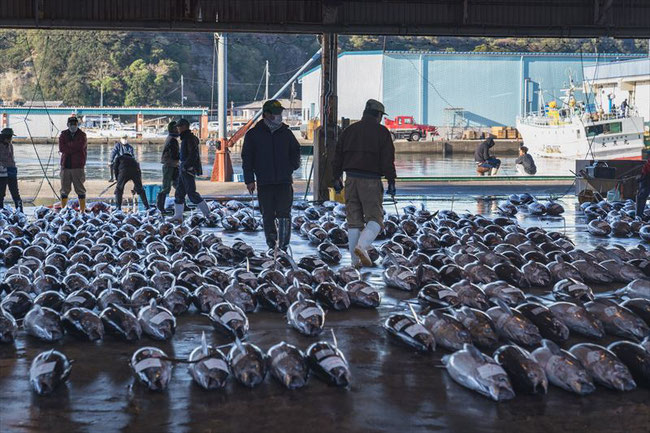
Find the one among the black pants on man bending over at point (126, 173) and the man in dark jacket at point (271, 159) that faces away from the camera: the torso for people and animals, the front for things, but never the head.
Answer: the black pants on man bending over at point (126, 173)

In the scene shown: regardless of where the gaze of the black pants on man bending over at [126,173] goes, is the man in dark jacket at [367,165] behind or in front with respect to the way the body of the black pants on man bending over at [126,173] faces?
behind

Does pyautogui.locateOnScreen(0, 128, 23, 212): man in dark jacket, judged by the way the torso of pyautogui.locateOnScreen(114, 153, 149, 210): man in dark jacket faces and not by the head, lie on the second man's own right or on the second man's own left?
on the second man's own left

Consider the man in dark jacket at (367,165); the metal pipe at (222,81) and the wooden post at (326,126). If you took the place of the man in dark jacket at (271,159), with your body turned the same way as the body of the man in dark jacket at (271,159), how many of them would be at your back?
2

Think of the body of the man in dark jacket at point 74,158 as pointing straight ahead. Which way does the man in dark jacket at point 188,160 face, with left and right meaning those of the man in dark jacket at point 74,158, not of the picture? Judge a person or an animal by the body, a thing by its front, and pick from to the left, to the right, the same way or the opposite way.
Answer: to the right

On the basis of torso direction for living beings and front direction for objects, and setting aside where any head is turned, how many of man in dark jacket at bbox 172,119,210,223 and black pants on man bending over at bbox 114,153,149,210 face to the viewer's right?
0

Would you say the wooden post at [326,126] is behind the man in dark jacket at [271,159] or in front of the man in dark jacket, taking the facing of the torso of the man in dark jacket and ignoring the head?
behind

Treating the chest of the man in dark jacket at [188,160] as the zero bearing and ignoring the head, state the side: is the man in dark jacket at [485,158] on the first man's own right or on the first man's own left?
on the first man's own right

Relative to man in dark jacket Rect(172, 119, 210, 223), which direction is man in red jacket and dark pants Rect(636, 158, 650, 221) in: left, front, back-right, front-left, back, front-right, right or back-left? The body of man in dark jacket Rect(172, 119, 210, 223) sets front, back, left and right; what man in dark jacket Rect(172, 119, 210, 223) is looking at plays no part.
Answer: back

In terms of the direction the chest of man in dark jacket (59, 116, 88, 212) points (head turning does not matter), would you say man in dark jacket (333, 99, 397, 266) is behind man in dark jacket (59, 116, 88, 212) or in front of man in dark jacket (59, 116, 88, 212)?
in front

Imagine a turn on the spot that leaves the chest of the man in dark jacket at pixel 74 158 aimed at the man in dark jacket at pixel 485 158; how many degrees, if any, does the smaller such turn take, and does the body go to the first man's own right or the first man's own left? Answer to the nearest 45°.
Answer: approximately 135° to the first man's own left

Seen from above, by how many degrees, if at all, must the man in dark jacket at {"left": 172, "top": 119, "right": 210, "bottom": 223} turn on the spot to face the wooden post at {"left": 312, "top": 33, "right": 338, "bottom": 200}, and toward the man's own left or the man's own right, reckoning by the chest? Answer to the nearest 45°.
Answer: approximately 135° to the man's own right

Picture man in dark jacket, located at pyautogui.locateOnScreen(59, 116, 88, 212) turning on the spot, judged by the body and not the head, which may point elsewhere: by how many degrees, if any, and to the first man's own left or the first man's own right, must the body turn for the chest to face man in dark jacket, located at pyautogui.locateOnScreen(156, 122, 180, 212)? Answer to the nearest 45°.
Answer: approximately 45° to the first man's own left
